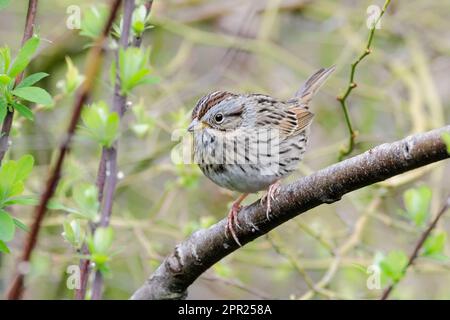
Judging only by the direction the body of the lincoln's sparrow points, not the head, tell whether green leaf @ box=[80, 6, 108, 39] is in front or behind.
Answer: in front

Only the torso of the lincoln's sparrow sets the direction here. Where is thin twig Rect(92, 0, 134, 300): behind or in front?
in front

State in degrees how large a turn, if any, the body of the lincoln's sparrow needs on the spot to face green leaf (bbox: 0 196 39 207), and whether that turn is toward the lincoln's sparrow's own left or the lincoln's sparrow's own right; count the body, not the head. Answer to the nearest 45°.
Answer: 0° — it already faces it

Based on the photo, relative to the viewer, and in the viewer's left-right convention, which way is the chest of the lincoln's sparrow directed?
facing the viewer and to the left of the viewer

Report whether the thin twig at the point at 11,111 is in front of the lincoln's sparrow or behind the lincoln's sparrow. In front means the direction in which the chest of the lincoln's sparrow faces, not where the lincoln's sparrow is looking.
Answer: in front

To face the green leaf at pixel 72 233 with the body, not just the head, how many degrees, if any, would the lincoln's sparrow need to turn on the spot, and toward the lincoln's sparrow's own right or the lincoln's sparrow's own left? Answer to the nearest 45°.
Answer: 0° — it already faces it

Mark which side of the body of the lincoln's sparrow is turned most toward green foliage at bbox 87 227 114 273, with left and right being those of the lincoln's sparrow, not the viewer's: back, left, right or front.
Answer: right

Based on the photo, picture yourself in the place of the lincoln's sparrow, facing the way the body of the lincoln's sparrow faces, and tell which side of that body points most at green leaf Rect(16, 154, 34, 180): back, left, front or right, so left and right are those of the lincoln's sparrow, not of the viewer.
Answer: front
